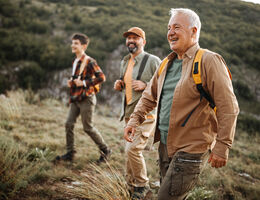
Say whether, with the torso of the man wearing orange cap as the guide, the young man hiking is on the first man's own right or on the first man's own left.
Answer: on the first man's own right

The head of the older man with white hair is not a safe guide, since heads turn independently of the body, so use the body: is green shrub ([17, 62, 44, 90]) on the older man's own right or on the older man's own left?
on the older man's own right

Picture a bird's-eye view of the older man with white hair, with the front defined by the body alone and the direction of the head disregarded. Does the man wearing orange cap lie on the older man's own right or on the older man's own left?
on the older man's own right

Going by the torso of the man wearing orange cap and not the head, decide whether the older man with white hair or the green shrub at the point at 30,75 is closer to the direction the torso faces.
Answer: the older man with white hair
